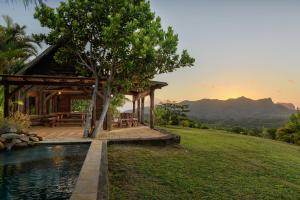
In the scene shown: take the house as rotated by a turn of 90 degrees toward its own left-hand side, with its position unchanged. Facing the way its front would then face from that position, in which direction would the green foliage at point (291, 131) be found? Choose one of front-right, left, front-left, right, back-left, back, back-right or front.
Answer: front

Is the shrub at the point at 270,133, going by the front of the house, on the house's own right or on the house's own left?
on the house's own left

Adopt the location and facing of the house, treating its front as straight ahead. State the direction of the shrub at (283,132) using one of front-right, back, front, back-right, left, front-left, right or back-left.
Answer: left

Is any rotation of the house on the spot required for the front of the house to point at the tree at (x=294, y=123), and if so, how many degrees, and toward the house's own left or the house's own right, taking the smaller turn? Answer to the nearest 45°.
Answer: approximately 90° to the house's own left

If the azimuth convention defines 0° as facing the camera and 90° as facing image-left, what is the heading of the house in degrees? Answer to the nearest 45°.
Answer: approximately 0°
